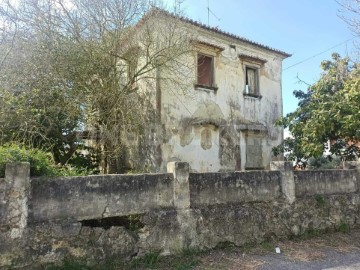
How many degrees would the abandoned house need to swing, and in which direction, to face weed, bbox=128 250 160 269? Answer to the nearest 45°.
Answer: approximately 45° to its right

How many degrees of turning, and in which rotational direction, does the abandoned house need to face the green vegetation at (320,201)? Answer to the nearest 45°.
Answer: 0° — it already faces it

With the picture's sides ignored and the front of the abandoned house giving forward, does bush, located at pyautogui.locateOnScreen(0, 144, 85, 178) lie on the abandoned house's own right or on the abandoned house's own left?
on the abandoned house's own right

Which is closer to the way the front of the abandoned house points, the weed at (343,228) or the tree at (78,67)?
the weed

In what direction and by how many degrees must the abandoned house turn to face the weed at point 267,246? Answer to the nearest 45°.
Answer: approximately 45° to its right

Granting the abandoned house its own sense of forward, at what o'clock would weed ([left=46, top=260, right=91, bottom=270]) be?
The weed is roughly at 2 o'clock from the abandoned house.

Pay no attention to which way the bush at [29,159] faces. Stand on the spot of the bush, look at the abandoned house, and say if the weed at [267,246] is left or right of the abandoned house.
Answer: right

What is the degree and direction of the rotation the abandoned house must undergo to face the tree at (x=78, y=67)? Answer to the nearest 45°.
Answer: approximately 90° to its right
